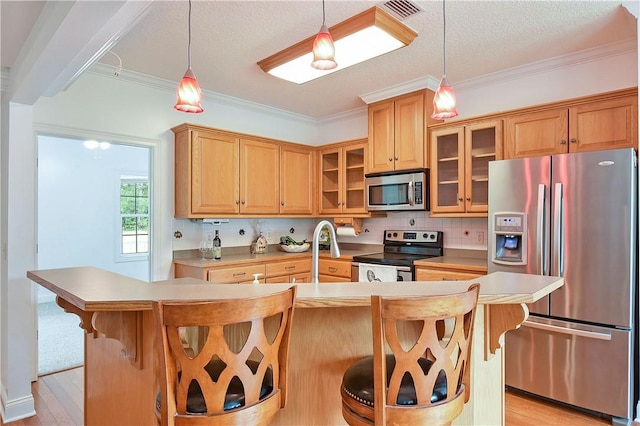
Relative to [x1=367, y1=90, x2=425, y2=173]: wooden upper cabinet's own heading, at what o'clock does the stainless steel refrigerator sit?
The stainless steel refrigerator is roughly at 9 o'clock from the wooden upper cabinet.

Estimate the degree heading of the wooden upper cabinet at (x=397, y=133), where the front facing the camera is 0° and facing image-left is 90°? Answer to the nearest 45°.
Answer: approximately 45°

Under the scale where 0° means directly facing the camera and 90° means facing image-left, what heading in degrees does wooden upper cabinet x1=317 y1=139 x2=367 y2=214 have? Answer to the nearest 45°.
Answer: approximately 45°

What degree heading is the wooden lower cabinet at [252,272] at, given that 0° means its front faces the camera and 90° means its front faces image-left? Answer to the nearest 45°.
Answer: approximately 315°

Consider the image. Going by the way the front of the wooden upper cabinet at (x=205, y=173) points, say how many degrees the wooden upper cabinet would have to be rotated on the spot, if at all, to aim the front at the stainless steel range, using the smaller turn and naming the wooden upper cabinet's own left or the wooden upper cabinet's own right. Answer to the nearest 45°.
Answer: approximately 45° to the wooden upper cabinet's own left

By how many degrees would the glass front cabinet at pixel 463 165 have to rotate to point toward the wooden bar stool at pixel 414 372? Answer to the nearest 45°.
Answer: approximately 45° to its left

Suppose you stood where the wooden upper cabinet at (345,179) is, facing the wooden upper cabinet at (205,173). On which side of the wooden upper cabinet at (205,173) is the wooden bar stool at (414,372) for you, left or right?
left
